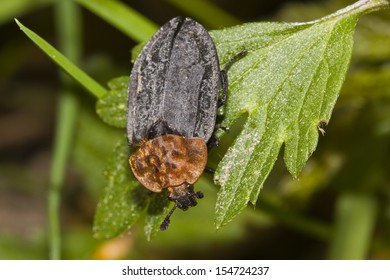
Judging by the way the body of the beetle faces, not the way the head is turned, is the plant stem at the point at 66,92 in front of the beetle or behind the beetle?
behind

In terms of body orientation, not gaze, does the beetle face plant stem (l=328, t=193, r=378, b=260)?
no

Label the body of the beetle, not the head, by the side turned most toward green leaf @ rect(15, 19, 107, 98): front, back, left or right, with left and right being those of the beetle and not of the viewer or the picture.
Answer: right

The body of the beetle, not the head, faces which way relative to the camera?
toward the camera
